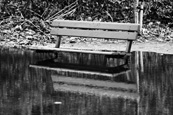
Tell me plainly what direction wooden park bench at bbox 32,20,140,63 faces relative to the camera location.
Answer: facing the viewer and to the left of the viewer
